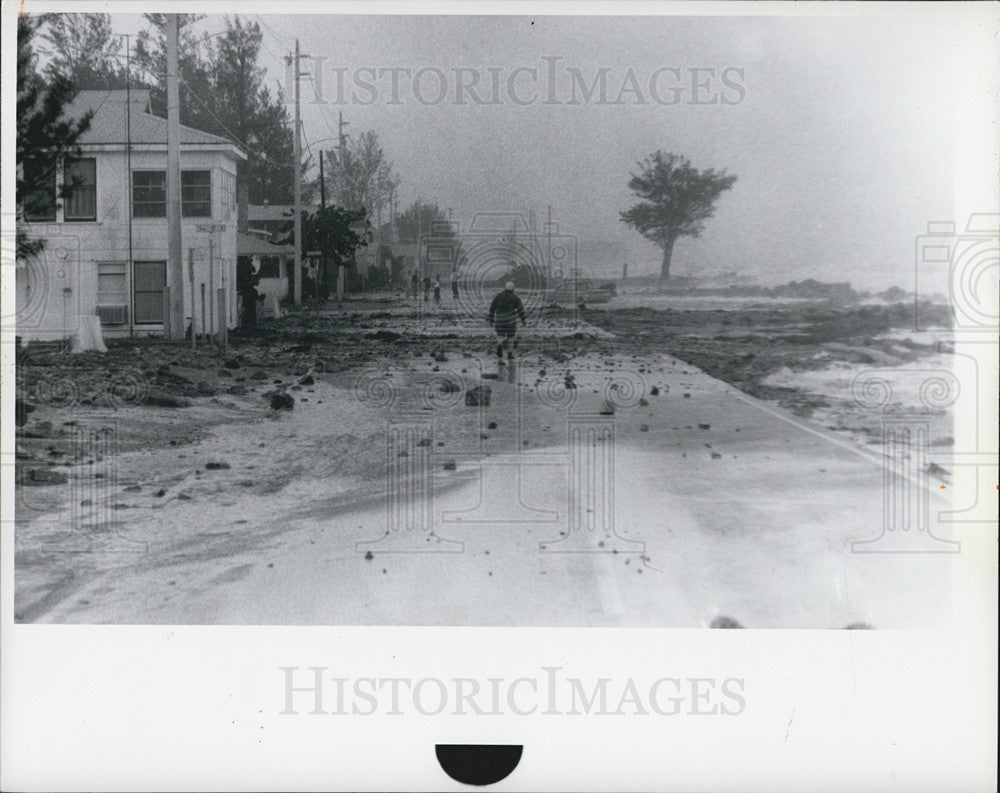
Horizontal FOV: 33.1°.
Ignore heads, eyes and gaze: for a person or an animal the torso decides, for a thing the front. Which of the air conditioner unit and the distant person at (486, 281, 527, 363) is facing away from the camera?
the distant person

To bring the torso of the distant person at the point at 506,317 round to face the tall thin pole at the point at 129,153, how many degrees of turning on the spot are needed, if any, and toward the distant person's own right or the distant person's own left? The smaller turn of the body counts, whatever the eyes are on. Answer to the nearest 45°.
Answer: approximately 90° to the distant person's own left

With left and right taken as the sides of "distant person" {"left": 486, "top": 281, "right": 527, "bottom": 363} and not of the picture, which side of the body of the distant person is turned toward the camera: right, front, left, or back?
back

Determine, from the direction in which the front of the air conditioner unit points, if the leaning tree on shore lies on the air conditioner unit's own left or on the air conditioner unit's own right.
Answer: on the air conditioner unit's own left

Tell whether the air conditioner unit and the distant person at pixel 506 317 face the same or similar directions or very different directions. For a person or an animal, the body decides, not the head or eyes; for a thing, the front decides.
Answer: very different directions

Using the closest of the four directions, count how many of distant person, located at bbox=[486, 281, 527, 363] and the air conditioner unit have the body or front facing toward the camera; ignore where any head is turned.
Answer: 1

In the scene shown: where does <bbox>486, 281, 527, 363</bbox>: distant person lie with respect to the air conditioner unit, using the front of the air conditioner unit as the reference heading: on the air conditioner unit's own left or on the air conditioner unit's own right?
on the air conditioner unit's own left

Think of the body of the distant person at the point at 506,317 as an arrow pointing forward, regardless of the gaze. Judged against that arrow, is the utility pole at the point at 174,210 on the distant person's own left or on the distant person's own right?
on the distant person's own left
